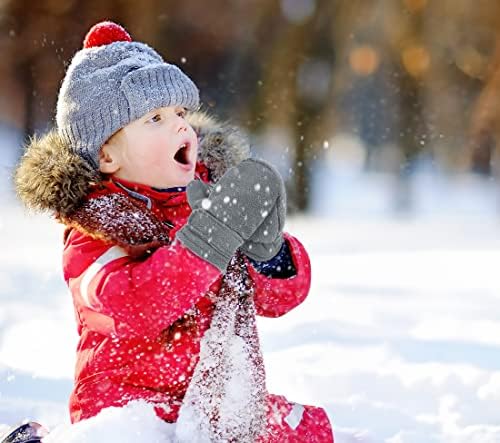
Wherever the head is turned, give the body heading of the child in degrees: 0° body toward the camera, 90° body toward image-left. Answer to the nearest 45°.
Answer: approximately 315°

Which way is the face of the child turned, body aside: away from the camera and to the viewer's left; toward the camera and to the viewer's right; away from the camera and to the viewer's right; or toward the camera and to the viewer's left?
toward the camera and to the viewer's right
